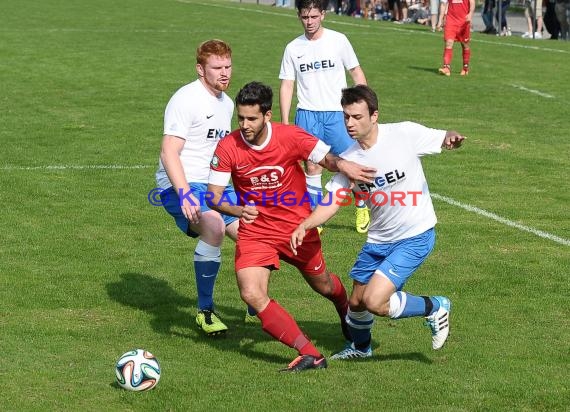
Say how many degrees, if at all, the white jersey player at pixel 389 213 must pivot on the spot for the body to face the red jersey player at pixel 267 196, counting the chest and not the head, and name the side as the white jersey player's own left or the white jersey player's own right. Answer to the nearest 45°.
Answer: approximately 45° to the white jersey player's own right

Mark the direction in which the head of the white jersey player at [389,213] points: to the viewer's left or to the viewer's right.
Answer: to the viewer's left

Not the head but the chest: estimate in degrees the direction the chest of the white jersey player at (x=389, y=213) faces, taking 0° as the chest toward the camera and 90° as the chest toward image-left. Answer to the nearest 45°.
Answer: approximately 45°

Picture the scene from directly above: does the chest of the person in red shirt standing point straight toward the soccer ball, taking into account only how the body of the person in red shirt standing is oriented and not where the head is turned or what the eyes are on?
yes

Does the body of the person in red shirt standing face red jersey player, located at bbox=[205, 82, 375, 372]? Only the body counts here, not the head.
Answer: yes

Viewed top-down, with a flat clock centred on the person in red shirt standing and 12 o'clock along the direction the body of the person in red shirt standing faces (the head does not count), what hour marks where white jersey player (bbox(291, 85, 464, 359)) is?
The white jersey player is roughly at 12 o'clock from the person in red shirt standing.

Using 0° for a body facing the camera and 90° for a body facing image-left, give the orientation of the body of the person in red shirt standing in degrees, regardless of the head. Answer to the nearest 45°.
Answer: approximately 0°

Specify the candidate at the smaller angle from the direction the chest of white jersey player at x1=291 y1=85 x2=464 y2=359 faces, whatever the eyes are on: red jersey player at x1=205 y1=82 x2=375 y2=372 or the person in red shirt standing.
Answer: the red jersey player

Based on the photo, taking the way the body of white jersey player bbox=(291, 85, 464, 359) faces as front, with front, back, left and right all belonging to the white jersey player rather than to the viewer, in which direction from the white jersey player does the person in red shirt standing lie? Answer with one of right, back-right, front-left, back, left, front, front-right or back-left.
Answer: back-right

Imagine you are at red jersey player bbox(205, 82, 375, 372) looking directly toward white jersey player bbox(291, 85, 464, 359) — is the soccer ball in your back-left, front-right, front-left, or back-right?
back-right
